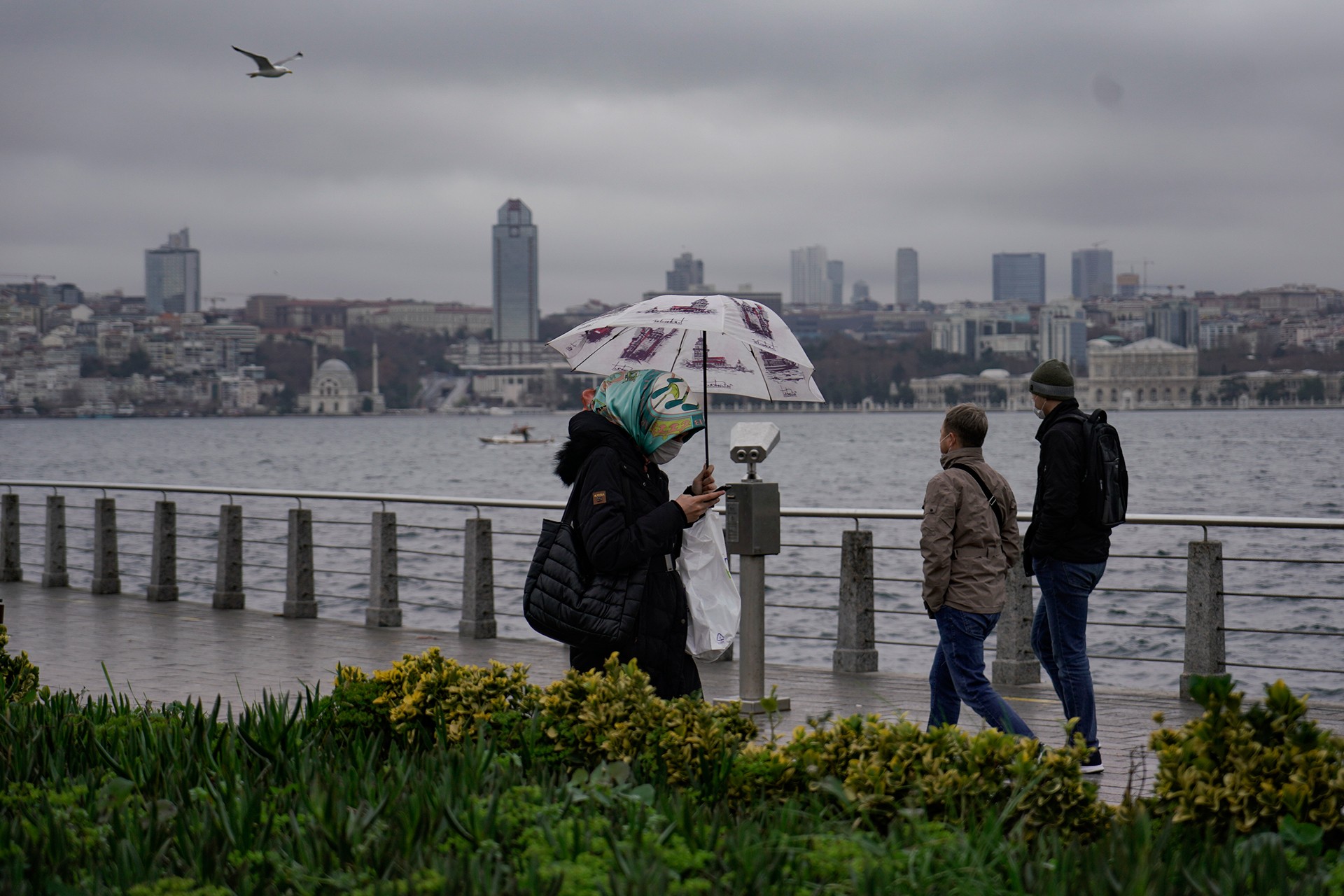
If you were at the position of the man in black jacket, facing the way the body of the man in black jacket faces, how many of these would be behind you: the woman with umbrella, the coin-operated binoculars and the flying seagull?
0

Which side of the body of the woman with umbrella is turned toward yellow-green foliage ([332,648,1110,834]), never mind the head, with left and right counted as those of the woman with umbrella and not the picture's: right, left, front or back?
right

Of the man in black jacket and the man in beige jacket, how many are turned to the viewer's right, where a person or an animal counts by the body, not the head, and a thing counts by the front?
0

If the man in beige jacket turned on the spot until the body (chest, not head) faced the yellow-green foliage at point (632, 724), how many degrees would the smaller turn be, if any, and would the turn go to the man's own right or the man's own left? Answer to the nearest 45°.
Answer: approximately 90° to the man's own left

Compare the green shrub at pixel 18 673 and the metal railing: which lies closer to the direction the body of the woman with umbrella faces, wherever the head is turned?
the metal railing

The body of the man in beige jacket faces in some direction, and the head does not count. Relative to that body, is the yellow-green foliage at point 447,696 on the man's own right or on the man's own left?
on the man's own left

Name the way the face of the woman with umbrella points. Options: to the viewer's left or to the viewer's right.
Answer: to the viewer's right

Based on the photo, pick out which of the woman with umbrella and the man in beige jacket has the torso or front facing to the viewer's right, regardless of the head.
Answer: the woman with umbrella

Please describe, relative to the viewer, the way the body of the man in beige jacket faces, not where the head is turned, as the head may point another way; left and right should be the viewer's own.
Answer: facing away from the viewer and to the left of the viewer

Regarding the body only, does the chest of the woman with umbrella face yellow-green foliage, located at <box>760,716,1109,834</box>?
no

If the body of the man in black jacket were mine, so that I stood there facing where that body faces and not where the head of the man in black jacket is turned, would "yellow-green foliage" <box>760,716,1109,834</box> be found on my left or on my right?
on my left

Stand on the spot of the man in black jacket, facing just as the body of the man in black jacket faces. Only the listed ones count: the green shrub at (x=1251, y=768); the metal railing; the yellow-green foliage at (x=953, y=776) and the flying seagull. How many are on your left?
2

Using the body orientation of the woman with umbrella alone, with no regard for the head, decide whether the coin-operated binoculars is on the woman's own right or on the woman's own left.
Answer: on the woman's own left

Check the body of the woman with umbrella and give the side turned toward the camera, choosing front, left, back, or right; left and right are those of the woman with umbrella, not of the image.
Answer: right

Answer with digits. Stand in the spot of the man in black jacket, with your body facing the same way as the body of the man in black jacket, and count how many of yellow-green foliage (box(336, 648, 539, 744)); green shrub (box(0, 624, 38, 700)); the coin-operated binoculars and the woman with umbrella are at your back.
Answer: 0
